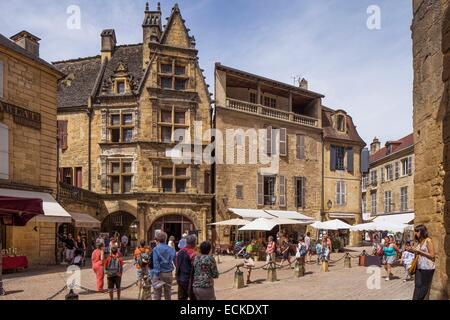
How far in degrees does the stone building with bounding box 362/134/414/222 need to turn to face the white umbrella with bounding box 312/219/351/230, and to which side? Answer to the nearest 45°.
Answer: approximately 45° to its left

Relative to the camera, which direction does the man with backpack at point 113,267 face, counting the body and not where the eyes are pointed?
away from the camera

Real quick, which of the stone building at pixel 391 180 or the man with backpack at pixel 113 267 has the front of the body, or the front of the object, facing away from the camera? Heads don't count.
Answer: the man with backpack

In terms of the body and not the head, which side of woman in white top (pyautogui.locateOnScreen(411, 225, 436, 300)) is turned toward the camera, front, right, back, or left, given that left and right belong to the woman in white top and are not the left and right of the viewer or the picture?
left

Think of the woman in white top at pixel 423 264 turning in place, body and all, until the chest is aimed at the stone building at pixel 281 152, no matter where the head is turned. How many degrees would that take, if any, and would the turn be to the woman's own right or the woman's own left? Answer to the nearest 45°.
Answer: approximately 90° to the woman's own right

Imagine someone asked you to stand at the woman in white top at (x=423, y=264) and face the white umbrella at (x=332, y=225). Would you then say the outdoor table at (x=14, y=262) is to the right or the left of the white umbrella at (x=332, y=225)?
left

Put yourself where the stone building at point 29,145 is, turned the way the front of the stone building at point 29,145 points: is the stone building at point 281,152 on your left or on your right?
on your left

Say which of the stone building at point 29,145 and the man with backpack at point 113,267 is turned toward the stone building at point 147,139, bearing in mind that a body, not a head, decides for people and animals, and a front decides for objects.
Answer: the man with backpack

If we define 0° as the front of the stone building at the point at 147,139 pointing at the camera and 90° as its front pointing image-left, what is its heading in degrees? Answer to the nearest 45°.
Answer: approximately 0°
